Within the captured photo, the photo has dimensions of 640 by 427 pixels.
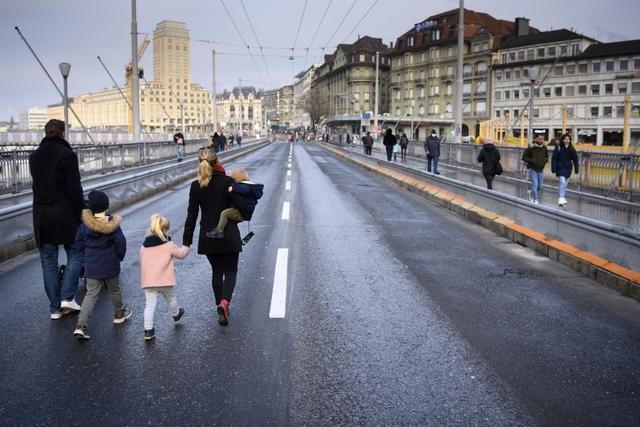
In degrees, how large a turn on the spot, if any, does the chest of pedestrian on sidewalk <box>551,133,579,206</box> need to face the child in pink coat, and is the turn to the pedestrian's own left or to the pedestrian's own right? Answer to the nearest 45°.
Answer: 0° — they already face them

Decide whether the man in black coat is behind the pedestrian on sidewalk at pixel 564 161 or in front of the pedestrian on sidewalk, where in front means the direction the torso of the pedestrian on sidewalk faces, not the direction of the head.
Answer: in front

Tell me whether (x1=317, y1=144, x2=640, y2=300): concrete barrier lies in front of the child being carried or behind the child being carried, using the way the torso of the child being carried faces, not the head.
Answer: behind

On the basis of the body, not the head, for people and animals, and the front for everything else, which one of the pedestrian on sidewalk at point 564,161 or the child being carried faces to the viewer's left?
the child being carried

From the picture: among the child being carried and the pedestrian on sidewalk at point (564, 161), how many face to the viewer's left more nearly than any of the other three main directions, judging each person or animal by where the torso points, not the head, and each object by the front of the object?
1

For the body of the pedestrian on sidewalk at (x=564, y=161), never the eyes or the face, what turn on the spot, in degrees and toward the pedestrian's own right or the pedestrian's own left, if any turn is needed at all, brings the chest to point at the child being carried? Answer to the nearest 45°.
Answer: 0° — they already face them

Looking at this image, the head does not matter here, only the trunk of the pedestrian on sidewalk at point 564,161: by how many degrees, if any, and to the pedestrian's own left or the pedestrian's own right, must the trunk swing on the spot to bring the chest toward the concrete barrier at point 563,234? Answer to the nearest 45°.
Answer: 0° — they already face it

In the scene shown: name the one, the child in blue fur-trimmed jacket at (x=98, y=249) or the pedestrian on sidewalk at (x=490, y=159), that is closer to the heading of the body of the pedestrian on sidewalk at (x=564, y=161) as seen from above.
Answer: the child in blue fur-trimmed jacket

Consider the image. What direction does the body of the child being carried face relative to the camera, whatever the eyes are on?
to the viewer's left

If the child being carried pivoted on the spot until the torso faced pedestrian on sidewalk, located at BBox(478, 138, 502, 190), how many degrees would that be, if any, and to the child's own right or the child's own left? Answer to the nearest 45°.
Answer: approximately 135° to the child's own right

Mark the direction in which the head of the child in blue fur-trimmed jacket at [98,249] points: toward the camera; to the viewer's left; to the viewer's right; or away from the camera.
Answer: away from the camera

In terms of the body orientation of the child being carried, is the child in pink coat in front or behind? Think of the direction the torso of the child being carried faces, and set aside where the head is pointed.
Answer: in front

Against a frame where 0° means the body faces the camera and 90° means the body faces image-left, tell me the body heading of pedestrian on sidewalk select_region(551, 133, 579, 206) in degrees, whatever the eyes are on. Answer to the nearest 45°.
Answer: approximately 0°
